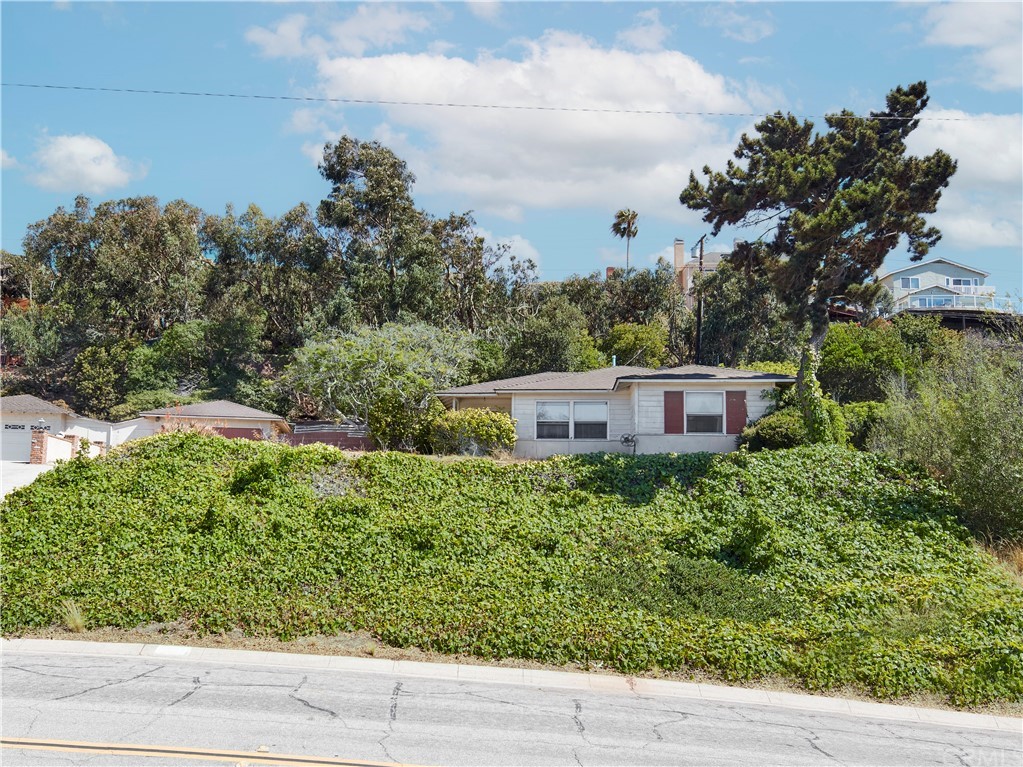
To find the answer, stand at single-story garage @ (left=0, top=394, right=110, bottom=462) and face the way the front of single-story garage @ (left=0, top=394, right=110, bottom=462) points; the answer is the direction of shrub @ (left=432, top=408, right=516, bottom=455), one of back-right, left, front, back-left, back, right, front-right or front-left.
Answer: front-left

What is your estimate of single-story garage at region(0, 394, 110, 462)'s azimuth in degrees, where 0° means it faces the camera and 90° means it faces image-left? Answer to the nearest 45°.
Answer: approximately 0°

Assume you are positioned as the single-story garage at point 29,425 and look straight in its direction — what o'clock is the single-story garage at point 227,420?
the single-story garage at point 227,420 is roughly at 10 o'clock from the single-story garage at point 29,425.

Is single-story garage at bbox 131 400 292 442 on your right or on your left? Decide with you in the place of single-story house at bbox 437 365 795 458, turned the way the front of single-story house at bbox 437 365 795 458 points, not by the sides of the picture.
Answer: on your right

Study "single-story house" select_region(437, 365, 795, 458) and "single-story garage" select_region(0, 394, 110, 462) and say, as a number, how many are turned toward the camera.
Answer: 2

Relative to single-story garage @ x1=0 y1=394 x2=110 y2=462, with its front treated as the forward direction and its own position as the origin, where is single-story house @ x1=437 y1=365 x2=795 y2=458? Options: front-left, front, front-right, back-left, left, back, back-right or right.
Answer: front-left

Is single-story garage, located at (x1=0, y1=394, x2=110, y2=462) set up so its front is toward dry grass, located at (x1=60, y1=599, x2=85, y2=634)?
yes

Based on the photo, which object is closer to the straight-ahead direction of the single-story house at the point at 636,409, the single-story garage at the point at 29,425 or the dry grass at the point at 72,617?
the dry grass

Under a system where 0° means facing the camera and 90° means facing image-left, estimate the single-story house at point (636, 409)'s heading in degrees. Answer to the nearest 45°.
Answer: approximately 0°

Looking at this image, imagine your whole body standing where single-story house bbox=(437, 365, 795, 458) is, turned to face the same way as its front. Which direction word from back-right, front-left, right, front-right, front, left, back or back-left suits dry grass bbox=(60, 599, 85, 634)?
front-right

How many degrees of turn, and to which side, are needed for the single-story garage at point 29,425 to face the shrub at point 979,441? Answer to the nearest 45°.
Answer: approximately 45° to its left

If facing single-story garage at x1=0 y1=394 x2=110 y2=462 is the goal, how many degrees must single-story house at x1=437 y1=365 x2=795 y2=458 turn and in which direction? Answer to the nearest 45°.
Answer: approximately 90° to its right
